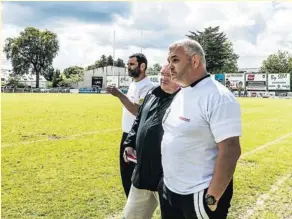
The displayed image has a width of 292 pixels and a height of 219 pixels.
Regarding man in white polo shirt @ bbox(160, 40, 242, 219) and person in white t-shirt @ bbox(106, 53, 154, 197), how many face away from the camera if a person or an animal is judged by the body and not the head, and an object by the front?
0

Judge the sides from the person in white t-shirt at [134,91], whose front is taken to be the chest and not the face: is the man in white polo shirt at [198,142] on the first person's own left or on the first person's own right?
on the first person's own left

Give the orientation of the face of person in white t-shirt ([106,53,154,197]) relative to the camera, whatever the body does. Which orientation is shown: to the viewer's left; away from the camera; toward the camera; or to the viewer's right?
to the viewer's left

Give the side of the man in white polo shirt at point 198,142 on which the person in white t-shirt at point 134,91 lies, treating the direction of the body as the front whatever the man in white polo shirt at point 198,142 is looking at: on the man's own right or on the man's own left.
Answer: on the man's own right

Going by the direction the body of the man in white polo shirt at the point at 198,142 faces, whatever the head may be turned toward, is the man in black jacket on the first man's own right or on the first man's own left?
on the first man's own right

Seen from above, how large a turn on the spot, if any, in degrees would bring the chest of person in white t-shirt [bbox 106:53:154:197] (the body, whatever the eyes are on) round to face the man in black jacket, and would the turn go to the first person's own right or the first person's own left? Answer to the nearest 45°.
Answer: approximately 90° to the first person's own left

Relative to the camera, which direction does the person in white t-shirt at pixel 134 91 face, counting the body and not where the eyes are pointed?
to the viewer's left

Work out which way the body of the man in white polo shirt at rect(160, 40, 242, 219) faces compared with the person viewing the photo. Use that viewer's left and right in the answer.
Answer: facing the viewer and to the left of the viewer
